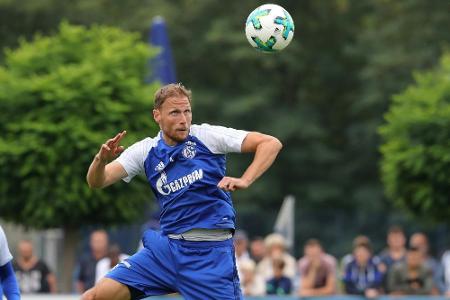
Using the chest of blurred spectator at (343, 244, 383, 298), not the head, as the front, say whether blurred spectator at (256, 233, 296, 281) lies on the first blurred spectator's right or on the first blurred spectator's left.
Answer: on the first blurred spectator's right

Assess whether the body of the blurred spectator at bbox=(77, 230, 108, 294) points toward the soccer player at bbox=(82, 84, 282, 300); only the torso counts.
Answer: yes

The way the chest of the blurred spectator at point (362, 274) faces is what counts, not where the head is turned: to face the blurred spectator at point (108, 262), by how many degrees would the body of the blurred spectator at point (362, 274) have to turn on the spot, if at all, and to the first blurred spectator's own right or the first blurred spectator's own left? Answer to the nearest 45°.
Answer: approximately 90° to the first blurred spectator's own right

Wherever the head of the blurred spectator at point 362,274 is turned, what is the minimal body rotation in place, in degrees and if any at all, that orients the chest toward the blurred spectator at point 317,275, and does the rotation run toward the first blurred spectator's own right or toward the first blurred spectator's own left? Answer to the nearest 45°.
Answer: approximately 90° to the first blurred spectator's own right

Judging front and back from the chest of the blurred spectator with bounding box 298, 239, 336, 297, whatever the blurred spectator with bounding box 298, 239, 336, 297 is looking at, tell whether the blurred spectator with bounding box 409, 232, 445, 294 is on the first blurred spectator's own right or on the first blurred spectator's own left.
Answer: on the first blurred spectator's own left

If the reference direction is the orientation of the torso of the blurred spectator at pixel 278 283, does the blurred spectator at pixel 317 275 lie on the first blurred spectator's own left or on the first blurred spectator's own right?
on the first blurred spectator's own left

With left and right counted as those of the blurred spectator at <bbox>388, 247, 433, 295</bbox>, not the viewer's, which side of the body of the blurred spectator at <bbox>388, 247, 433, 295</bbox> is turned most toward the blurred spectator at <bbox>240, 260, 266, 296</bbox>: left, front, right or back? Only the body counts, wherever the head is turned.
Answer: right

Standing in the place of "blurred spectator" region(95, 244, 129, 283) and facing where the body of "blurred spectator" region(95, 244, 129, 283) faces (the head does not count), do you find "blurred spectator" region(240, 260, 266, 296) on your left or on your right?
on your left
